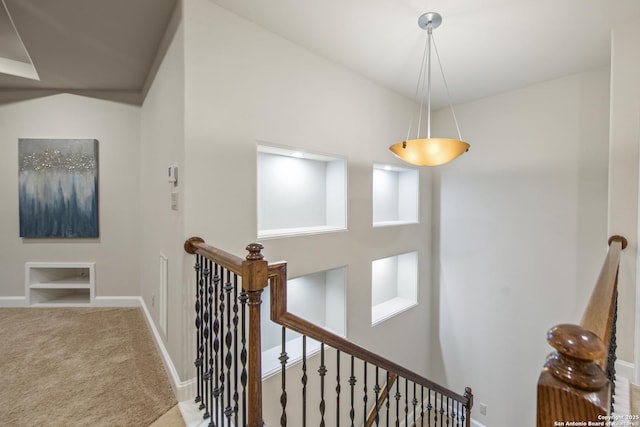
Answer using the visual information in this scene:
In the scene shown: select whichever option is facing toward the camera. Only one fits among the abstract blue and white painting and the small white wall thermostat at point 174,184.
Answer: the abstract blue and white painting

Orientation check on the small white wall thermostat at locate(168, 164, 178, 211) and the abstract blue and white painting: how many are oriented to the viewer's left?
1

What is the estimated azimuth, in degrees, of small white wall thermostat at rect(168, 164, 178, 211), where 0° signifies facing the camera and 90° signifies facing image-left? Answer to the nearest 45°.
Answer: approximately 90°

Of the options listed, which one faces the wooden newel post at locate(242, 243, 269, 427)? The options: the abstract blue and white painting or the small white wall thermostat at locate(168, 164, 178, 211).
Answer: the abstract blue and white painting

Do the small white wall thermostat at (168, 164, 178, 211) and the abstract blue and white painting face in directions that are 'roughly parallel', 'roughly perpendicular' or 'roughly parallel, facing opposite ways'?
roughly perpendicular

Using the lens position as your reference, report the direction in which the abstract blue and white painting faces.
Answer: facing the viewer

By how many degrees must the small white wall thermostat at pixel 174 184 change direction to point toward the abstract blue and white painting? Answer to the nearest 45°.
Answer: approximately 45° to its right

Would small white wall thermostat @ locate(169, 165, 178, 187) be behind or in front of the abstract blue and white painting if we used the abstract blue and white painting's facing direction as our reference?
in front

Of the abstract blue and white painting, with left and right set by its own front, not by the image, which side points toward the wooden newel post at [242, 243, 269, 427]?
front

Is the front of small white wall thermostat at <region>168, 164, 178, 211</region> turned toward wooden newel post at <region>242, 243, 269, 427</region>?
no
